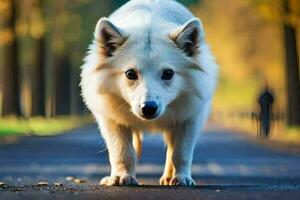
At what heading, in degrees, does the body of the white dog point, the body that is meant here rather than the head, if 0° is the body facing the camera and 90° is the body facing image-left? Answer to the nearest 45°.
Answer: approximately 0°

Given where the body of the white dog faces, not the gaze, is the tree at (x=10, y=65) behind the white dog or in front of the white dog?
behind

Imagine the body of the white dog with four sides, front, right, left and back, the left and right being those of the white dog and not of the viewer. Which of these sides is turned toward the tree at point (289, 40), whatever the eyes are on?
back

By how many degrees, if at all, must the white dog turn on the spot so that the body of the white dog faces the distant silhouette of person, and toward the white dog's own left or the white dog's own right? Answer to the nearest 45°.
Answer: approximately 180°
